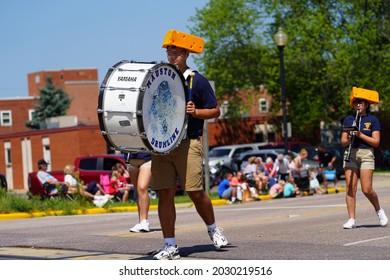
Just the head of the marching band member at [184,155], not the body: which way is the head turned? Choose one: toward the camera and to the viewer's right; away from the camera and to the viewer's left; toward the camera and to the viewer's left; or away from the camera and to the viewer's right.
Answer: toward the camera and to the viewer's left

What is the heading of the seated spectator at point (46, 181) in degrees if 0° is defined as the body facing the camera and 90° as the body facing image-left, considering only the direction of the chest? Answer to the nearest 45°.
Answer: approximately 270°

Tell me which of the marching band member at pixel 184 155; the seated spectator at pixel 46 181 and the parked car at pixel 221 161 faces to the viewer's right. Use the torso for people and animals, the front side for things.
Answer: the seated spectator

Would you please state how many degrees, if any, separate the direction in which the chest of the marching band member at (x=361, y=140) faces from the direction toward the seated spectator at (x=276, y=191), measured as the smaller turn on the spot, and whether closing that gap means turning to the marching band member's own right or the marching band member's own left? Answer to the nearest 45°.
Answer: approximately 135° to the marching band member's own right

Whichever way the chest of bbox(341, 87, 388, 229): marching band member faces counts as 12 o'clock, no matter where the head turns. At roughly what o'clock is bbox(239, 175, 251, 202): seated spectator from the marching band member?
The seated spectator is roughly at 4 o'clock from the marching band member.

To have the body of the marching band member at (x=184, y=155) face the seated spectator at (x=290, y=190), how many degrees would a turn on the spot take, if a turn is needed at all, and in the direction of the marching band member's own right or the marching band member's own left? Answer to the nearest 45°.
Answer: approximately 135° to the marching band member's own right

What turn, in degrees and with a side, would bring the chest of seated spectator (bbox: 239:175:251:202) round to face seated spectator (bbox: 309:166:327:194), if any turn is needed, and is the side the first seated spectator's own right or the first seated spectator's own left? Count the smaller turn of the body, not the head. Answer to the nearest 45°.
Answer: approximately 90° to the first seated spectator's own left

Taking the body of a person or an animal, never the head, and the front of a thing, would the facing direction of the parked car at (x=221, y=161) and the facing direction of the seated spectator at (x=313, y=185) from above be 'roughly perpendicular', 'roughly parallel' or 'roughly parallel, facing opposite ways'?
roughly perpendicular

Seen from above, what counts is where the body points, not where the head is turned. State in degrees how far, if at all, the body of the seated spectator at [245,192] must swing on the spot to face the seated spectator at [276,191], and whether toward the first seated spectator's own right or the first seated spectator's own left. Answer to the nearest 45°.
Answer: approximately 90° to the first seated spectator's own left

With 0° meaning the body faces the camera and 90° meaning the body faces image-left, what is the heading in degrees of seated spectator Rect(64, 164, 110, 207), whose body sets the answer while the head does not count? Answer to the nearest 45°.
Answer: approximately 270°

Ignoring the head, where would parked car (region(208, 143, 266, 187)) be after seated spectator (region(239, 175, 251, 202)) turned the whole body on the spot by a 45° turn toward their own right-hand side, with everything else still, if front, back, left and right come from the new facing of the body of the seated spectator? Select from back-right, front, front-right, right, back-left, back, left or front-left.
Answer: back

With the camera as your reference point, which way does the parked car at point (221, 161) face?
facing the viewer and to the left of the viewer

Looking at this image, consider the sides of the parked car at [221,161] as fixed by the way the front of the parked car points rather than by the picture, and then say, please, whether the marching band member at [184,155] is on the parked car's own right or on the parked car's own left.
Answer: on the parked car's own left

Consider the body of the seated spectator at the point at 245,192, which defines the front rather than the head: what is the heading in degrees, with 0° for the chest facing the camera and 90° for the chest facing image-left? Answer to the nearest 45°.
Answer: approximately 315°
